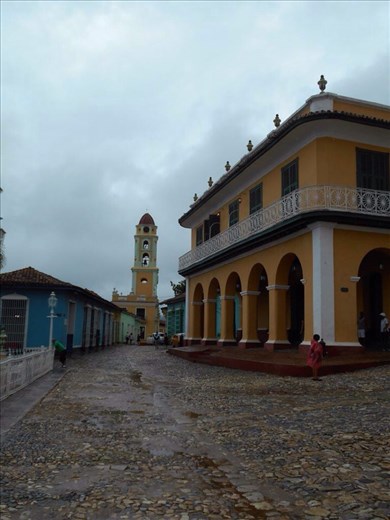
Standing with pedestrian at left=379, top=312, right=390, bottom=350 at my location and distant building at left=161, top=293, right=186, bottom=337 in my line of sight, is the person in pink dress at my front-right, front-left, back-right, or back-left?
back-left

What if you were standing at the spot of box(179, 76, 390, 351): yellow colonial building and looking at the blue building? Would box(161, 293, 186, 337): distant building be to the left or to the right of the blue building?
right
